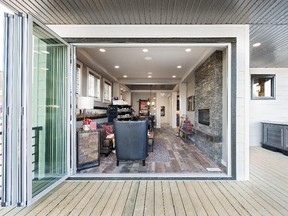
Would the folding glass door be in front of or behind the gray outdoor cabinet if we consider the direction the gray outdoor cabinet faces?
in front

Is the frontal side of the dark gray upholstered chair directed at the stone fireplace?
no

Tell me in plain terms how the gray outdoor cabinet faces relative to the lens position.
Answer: facing the viewer and to the left of the viewer

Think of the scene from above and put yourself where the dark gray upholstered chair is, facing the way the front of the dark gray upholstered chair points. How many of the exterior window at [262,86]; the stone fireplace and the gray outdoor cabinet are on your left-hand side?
0

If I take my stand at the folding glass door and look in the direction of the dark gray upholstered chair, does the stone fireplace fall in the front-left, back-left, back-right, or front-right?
front-right

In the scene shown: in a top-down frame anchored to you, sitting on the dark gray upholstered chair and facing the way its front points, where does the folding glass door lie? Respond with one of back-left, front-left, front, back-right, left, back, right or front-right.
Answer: back-left

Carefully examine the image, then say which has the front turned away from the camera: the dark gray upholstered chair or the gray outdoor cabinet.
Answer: the dark gray upholstered chair

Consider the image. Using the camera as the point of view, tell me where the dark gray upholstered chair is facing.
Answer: facing away from the viewer

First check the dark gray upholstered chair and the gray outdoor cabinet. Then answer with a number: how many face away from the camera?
1
